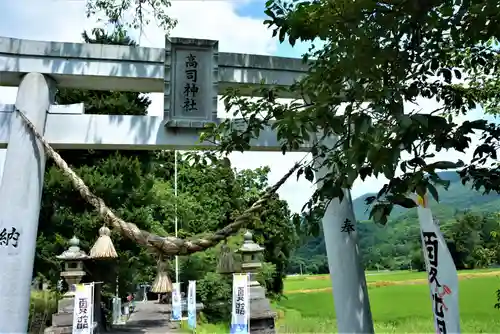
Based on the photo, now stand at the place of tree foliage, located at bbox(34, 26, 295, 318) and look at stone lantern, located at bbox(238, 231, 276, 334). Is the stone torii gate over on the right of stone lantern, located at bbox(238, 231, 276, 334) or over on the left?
right

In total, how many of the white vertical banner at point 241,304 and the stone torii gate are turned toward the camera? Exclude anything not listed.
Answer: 2

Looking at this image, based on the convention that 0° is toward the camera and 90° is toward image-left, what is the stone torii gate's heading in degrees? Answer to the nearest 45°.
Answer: approximately 0°

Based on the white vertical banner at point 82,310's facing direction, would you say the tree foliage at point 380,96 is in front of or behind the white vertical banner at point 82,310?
in front

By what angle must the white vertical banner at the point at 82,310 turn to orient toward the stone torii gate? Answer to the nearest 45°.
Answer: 0° — it already faces it

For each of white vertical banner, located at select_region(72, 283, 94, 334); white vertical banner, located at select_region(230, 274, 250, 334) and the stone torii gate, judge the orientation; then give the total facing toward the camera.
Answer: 3

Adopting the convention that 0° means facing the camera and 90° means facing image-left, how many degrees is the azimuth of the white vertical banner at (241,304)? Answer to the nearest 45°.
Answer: approximately 0°

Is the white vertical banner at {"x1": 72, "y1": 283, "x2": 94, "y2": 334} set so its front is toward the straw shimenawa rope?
yes

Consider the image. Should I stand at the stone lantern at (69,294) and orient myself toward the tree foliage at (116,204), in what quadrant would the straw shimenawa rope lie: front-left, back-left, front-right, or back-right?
back-right

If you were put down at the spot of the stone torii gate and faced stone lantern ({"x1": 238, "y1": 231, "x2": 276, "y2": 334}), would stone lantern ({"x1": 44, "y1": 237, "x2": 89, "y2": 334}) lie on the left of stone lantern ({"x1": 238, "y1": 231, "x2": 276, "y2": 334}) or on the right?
left

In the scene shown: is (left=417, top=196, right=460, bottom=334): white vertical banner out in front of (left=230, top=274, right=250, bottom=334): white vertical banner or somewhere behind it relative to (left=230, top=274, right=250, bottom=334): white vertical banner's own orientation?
in front

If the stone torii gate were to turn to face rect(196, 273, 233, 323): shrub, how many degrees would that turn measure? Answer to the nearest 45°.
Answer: approximately 180°
